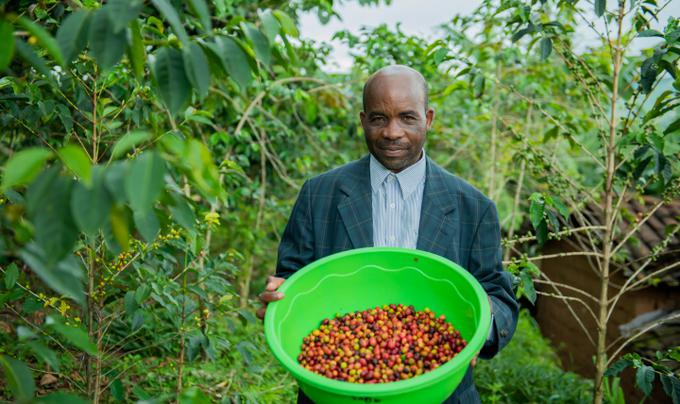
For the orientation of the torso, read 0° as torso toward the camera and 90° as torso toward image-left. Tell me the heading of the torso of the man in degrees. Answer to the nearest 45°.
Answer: approximately 0°
